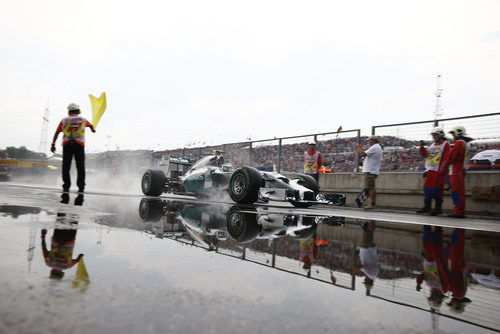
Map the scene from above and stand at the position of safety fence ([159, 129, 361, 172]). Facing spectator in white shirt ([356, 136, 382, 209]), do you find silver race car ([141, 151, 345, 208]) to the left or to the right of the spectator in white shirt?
right

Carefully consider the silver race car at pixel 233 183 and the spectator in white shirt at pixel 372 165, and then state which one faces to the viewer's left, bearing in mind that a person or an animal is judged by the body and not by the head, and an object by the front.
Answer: the spectator in white shirt

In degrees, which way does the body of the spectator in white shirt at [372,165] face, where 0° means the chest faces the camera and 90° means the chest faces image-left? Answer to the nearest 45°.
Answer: approximately 90°

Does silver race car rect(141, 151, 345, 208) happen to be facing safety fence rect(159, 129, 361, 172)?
no

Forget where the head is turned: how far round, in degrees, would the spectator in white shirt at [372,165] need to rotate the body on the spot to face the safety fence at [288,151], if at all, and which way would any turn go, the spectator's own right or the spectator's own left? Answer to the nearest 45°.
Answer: approximately 45° to the spectator's own right

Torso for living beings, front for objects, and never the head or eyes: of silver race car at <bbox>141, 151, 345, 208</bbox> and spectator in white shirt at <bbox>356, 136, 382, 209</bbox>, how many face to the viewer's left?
1

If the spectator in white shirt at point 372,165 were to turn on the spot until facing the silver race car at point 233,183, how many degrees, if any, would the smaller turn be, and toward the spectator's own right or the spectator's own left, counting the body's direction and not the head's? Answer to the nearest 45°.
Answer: approximately 45° to the spectator's own left

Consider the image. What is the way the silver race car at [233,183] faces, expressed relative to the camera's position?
facing the viewer and to the right of the viewer
